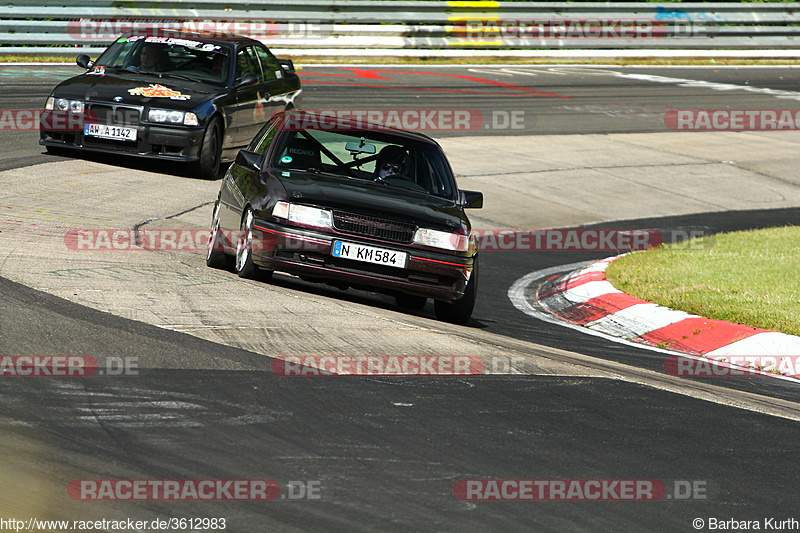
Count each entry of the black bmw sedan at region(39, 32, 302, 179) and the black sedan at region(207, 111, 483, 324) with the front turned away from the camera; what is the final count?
0

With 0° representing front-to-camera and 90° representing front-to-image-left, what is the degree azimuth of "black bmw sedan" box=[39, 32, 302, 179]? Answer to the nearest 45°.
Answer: approximately 45°

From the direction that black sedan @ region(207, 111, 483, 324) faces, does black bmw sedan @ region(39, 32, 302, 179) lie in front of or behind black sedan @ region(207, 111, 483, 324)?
behind

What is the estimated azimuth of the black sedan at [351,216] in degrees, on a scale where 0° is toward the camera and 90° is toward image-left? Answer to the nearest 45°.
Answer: approximately 0°

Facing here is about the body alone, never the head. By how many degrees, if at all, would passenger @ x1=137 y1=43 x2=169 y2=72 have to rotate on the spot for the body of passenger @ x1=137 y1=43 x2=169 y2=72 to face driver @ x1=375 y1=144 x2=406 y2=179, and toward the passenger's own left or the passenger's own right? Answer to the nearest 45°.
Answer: approximately 45° to the passenger's own left

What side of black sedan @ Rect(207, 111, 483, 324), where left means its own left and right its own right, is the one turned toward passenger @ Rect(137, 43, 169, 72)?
back

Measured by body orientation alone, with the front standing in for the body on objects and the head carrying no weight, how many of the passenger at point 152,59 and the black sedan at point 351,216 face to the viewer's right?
0

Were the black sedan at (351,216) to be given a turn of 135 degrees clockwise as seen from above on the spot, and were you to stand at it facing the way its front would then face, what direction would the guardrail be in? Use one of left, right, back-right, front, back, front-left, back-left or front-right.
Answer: front-right

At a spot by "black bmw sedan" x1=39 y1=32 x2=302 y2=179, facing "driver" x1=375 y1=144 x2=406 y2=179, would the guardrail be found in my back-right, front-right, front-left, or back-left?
back-left
